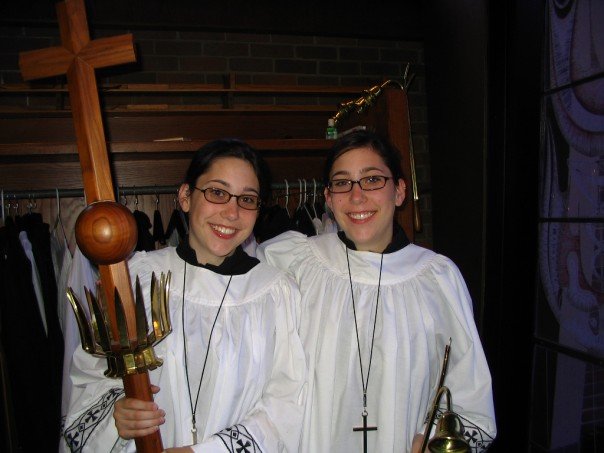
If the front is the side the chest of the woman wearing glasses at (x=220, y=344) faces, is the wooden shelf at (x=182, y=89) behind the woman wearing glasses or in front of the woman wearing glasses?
behind

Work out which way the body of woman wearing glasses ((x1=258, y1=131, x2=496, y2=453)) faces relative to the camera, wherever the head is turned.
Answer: toward the camera

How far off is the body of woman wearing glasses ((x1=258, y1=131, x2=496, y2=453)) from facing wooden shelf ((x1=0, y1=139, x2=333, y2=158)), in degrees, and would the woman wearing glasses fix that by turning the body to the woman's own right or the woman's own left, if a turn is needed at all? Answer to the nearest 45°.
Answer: approximately 135° to the woman's own right

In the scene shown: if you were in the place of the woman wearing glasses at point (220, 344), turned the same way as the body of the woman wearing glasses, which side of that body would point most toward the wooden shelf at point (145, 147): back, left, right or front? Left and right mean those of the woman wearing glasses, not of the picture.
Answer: back

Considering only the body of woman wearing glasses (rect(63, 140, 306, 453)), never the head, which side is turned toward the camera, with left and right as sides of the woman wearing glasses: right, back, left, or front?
front

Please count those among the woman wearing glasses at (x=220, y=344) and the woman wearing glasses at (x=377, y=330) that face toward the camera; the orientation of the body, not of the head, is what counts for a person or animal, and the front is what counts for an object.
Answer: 2

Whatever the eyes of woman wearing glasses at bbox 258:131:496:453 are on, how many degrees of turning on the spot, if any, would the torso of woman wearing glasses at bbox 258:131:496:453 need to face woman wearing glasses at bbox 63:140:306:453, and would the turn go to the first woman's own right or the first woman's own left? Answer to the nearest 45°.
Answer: approximately 45° to the first woman's own right

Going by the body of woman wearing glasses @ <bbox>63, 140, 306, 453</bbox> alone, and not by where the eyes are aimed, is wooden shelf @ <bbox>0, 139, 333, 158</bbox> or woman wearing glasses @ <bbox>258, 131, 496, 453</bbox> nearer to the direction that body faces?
the woman wearing glasses

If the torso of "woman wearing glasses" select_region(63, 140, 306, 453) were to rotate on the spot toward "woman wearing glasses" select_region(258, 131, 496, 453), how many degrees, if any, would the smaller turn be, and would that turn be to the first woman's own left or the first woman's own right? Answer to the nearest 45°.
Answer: approximately 90° to the first woman's own left
